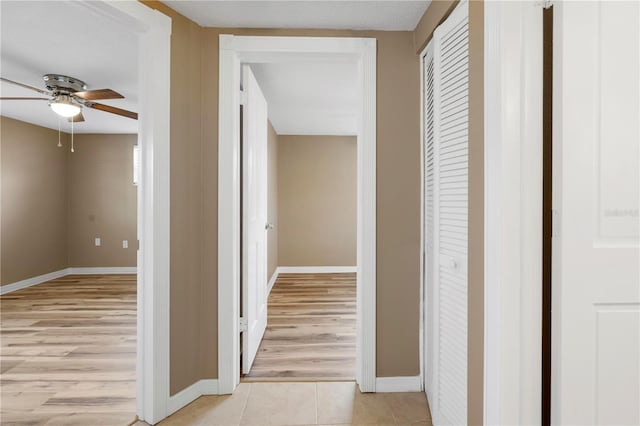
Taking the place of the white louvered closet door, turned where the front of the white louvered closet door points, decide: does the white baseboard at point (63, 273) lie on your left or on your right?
on your right

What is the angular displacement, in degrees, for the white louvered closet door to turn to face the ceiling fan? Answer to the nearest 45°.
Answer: approximately 45° to its right

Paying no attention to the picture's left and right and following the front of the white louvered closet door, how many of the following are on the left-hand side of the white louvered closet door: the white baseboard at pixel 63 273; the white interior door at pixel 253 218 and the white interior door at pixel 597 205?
1

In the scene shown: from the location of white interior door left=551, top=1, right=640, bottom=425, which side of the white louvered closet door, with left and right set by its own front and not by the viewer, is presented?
left

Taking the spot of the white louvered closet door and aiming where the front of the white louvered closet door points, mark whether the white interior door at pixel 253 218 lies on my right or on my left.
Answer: on my right

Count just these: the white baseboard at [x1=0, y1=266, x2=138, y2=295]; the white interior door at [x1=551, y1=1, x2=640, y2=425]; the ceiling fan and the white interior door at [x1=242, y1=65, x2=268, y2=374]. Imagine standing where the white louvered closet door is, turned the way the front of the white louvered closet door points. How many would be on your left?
1

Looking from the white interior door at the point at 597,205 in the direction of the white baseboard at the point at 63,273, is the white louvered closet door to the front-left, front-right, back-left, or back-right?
front-right

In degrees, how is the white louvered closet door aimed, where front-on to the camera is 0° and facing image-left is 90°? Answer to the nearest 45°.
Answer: approximately 45°
